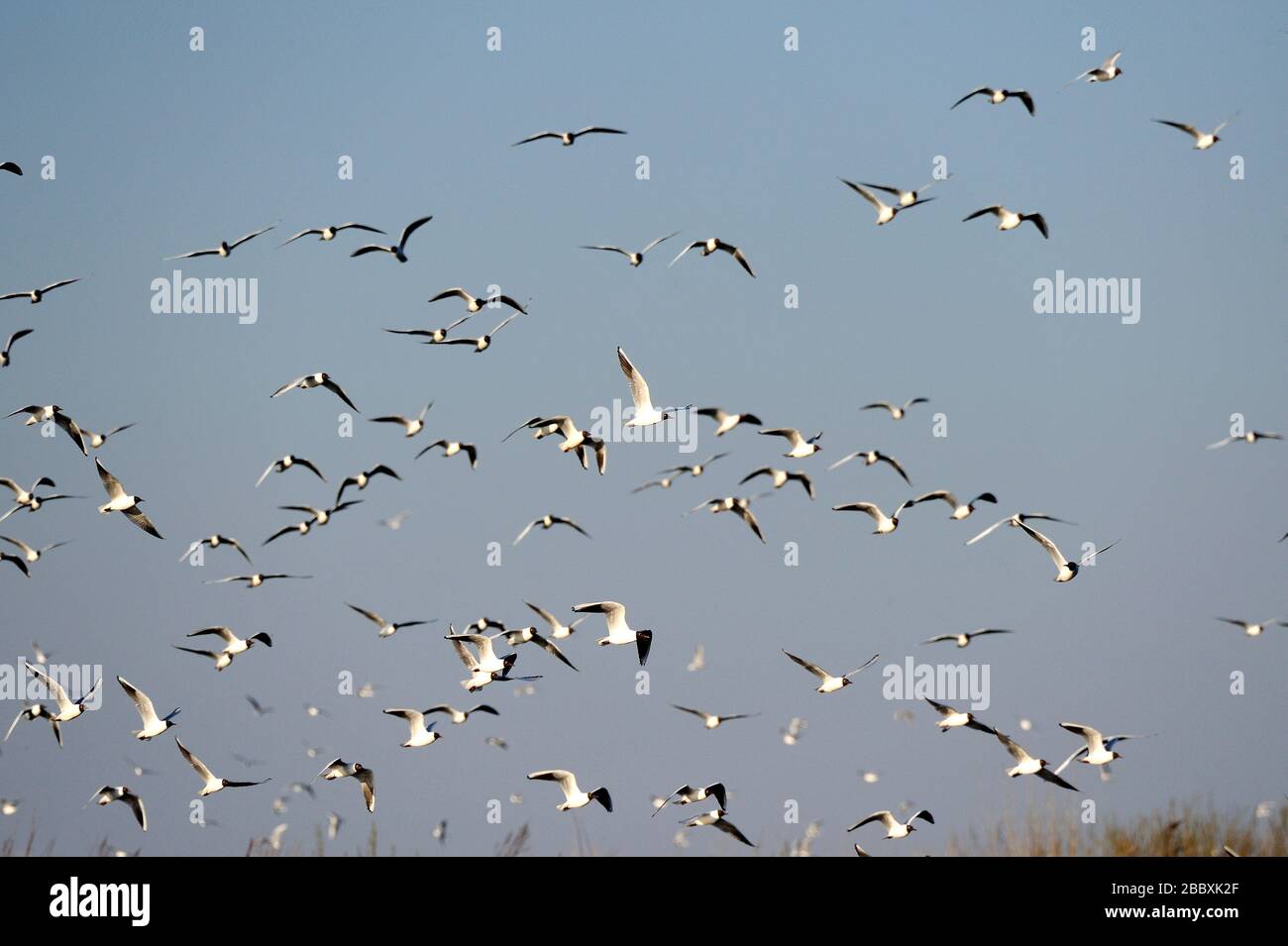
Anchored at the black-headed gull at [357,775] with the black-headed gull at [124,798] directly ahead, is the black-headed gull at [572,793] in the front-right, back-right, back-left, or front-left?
back-left

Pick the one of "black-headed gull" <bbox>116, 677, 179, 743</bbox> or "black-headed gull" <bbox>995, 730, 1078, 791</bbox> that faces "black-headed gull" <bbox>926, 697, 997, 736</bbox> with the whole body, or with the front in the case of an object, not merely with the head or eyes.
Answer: "black-headed gull" <bbox>116, 677, 179, 743</bbox>

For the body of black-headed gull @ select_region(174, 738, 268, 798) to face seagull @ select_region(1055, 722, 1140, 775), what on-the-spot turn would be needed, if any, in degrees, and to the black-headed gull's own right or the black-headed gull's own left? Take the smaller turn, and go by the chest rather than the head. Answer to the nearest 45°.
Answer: approximately 45° to the black-headed gull's own left

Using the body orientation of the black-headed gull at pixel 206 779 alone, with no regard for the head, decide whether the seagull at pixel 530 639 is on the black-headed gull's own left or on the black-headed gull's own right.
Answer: on the black-headed gull's own left

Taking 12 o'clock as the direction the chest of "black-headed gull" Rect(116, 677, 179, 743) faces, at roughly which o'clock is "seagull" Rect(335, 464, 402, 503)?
The seagull is roughly at 10 o'clock from the black-headed gull.

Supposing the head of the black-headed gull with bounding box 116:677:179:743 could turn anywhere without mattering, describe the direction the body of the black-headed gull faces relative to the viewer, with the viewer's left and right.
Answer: facing to the right of the viewer
